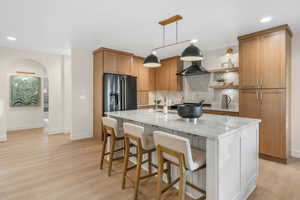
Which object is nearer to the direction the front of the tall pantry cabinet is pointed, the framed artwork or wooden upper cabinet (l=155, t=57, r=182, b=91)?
the framed artwork

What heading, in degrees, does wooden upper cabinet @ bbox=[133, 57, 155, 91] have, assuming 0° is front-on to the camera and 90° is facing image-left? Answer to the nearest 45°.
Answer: approximately 315°

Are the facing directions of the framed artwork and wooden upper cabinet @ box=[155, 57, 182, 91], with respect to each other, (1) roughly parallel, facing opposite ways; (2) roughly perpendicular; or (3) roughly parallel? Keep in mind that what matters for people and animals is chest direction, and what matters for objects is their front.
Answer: roughly perpendicular

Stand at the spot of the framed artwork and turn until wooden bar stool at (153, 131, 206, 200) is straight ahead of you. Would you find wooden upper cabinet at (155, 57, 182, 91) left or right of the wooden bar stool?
left

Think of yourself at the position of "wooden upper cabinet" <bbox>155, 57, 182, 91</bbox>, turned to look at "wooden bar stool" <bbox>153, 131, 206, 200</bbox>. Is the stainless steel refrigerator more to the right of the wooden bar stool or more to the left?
right

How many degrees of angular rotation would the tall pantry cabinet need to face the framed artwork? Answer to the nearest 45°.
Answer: approximately 45° to its right

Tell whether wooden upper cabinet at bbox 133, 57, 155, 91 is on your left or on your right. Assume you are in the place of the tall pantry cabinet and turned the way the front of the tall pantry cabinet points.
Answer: on your right

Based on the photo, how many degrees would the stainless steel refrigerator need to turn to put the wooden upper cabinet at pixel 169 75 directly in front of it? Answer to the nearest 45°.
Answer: approximately 90° to its left

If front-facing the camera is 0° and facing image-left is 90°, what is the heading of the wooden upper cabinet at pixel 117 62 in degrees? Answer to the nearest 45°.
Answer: approximately 315°

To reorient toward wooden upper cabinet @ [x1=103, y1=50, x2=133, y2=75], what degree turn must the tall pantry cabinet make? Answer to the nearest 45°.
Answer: approximately 45° to its right

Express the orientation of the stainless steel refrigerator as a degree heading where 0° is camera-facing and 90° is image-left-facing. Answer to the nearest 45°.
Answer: approximately 315°
